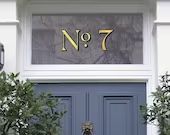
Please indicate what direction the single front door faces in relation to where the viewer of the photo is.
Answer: facing the viewer

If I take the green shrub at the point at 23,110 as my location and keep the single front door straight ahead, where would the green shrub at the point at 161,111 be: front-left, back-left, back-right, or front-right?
front-right

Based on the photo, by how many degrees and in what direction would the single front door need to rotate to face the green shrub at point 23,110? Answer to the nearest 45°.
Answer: approximately 45° to its right

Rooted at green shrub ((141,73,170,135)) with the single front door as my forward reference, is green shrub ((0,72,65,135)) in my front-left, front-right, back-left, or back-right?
front-left

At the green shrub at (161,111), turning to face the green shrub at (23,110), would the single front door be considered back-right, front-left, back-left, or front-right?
front-right
